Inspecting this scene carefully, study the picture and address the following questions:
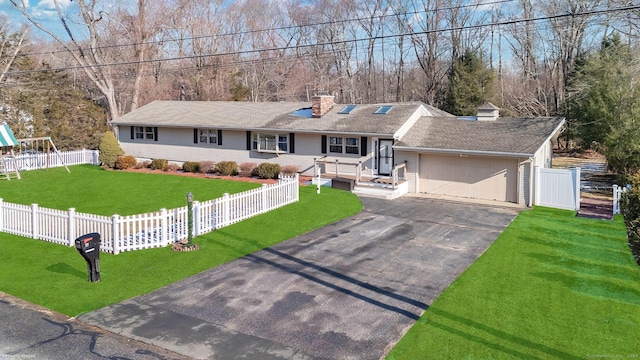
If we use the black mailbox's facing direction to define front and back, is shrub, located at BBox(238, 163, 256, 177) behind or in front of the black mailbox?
behind

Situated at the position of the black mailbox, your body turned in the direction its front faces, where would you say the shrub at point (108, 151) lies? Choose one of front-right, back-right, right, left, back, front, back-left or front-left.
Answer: back-right

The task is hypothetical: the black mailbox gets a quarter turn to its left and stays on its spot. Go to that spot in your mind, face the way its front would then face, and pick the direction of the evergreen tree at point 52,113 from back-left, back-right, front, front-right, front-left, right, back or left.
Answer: back-left

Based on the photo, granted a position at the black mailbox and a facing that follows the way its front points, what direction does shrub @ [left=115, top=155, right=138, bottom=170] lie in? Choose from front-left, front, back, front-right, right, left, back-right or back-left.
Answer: back-right

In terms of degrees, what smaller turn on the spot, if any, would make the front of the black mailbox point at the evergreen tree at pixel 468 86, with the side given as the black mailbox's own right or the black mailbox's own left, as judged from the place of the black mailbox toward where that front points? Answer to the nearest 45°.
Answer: approximately 180°

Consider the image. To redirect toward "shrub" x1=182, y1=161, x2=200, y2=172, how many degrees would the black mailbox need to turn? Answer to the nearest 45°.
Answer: approximately 135° to its right

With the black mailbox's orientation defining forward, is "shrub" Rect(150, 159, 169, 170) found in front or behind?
behind

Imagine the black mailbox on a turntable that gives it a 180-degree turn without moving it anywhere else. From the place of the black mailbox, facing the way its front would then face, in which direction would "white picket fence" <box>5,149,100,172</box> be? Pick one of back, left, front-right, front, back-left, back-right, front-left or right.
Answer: front-left

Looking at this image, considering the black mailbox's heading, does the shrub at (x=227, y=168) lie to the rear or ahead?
to the rear

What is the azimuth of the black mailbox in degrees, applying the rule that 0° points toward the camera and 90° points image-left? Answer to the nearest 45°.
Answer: approximately 45°

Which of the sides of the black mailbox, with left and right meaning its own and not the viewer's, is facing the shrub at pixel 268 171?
back
